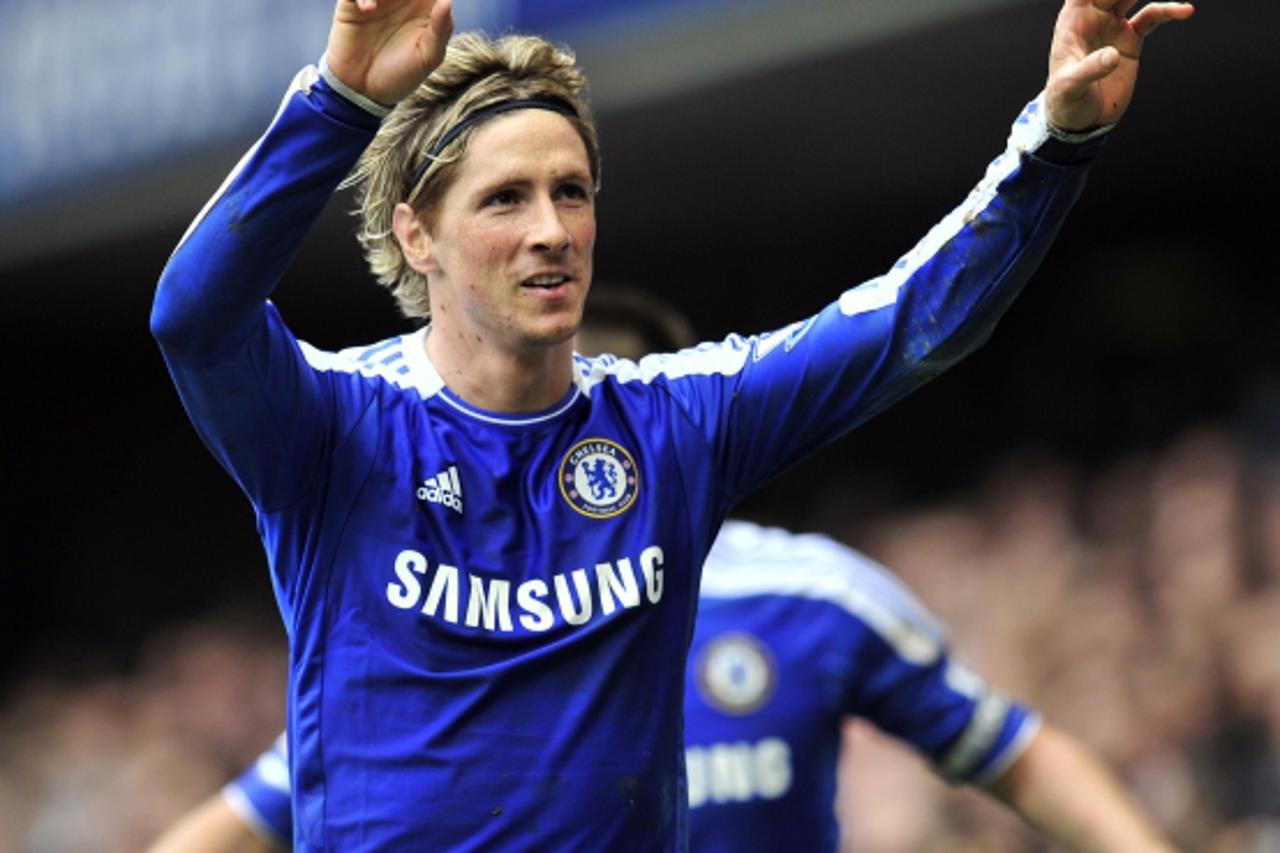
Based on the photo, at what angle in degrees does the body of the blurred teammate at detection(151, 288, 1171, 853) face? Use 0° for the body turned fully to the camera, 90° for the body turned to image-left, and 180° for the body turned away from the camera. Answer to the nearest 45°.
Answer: approximately 0°

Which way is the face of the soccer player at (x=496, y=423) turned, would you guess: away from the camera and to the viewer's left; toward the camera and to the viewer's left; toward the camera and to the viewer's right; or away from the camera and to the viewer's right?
toward the camera and to the viewer's right

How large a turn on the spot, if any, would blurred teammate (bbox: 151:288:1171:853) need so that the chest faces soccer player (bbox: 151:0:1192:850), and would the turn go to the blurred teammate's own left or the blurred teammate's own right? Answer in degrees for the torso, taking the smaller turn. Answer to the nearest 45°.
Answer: approximately 45° to the blurred teammate's own right
